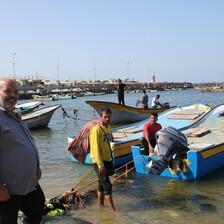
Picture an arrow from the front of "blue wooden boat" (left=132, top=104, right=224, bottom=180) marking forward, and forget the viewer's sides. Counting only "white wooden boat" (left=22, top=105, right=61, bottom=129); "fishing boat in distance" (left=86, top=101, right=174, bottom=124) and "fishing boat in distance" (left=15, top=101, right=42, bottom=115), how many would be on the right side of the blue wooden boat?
0

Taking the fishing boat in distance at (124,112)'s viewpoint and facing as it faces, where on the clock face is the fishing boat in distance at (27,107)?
the fishing boat in distance at (27,107) is roughly at 1 o'clock from the fishing boat in distance at (124,112).

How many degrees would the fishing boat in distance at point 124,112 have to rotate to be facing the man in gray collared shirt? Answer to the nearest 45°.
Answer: approximately 90° to its left

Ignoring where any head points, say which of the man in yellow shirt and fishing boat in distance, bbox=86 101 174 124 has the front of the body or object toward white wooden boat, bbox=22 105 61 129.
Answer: the fishing boat in distance

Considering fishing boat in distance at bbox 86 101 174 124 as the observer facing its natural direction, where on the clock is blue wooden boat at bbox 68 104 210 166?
The blue wooden boat is roughly at 9 o'clock from the fishing boat in distance.

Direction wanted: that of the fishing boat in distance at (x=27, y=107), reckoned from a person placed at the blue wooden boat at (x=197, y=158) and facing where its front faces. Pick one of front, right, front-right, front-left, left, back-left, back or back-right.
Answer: left

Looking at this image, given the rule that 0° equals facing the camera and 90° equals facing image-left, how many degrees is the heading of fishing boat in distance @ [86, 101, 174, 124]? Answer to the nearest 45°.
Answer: approximately 90°

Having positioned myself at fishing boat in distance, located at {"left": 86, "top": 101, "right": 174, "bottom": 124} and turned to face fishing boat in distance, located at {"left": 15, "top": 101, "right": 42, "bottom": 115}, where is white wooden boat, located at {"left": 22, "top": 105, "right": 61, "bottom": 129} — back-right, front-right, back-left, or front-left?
front-left

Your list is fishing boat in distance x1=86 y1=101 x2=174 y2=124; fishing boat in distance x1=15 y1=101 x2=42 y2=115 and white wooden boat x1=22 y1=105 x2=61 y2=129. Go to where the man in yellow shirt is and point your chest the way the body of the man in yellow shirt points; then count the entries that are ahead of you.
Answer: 0

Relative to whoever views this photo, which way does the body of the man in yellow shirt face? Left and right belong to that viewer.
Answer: facing the viewer and to the right of the viewer

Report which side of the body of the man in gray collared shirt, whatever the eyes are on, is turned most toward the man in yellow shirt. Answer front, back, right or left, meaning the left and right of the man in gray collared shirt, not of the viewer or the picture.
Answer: left

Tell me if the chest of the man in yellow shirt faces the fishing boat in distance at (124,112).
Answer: no

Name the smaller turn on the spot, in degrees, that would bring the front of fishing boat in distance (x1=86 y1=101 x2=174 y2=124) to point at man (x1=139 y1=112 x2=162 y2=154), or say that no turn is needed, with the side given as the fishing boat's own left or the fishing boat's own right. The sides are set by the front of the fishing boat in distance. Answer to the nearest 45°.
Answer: approximately 90° to the fishing boat's own left

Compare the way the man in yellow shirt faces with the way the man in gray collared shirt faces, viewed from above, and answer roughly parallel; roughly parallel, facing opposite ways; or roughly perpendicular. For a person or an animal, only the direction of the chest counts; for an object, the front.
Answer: roughly parallel
